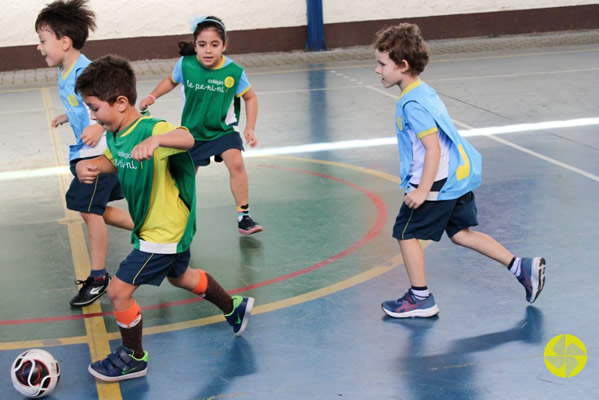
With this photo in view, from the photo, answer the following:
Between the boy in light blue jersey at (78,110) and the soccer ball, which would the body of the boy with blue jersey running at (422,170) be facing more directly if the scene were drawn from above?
the boy in light blue jersey

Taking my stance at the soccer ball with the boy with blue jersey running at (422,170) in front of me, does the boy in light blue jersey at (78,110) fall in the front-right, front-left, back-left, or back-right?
front-left

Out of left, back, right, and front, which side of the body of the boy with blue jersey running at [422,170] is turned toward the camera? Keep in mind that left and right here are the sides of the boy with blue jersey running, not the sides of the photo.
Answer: left

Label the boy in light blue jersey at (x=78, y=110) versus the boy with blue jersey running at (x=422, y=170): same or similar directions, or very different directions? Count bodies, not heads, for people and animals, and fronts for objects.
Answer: same or similar directions

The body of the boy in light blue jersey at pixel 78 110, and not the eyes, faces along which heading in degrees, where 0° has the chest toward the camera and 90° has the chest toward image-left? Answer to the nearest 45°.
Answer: approximately 90°

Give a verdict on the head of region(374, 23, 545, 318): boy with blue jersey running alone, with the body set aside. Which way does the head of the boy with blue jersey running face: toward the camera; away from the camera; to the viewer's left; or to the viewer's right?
to the viewer's left

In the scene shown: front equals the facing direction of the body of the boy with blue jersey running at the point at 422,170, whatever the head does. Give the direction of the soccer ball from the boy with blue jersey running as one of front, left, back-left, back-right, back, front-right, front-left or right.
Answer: front-left

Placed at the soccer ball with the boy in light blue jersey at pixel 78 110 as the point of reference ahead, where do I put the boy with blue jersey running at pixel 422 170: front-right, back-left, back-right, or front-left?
front-right

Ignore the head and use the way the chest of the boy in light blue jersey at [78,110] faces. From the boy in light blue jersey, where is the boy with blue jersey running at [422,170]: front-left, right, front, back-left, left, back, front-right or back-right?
back-left

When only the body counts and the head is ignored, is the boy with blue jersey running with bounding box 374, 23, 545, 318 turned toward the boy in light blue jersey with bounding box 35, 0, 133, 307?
yes
